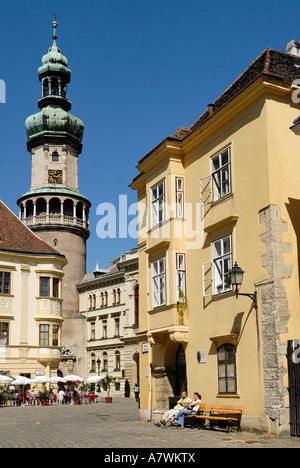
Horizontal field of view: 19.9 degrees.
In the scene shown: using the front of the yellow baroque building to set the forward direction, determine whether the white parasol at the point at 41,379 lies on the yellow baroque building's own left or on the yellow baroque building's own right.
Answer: on the yellow baroque building's own right

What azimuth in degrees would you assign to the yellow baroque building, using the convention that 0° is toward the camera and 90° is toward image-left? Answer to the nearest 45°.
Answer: approximately 45°

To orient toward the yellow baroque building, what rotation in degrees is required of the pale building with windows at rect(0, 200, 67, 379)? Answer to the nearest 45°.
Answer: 0° — it already faces it

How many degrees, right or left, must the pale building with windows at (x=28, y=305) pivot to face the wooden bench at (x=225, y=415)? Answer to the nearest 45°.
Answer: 0° — it already faces it

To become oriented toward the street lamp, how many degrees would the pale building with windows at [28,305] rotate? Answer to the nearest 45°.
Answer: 0° — it already faces it
